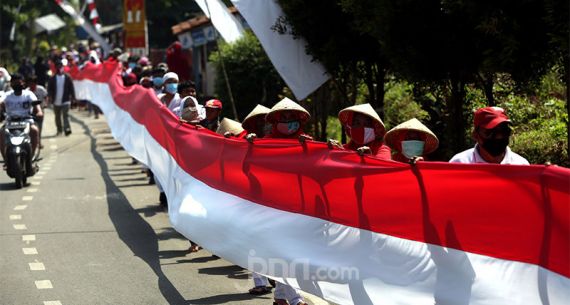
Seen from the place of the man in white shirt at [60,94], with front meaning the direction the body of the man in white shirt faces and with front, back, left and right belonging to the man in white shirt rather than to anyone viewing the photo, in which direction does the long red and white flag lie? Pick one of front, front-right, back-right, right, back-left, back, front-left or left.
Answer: front

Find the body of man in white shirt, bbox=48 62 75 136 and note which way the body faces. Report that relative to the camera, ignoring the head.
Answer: toward the camera

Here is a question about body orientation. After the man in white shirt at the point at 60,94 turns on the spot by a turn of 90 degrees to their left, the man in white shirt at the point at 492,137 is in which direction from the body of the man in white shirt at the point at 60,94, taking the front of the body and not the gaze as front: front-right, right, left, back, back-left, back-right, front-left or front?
right

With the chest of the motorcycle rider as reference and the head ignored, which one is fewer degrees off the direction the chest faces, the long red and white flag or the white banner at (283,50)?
the long red and white flag

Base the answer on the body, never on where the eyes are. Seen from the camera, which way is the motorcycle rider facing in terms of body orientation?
toward the camera

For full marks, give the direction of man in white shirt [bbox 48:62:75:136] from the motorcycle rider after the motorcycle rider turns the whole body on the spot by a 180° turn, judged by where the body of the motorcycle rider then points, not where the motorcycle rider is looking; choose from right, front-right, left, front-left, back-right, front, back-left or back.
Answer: front

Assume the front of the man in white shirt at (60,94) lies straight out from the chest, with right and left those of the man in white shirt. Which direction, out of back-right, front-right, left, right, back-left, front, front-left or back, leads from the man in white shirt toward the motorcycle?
front

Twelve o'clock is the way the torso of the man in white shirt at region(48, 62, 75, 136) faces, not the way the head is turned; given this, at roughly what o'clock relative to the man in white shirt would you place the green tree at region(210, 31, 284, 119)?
The green tree is roughly at 10 o'clock from the man in white shirt.
